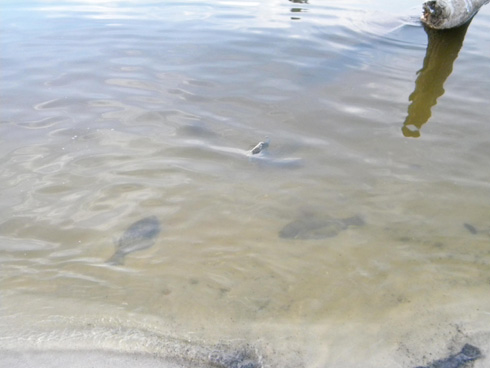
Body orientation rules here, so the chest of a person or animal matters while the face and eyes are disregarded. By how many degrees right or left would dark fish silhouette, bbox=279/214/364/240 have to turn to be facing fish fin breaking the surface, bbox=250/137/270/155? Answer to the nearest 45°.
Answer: approximately 45° to its right

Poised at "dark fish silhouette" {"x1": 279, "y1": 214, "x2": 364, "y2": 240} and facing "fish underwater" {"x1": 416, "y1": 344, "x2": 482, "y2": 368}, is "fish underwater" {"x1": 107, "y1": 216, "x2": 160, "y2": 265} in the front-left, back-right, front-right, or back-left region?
back-right

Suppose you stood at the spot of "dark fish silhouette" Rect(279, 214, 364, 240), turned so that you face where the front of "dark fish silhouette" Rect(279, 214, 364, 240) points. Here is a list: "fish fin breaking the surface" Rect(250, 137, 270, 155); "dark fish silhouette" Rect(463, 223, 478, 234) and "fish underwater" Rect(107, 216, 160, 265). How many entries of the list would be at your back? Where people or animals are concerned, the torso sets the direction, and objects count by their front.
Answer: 1

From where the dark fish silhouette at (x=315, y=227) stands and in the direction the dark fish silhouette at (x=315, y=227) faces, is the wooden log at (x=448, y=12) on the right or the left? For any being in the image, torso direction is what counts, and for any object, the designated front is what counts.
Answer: on its right

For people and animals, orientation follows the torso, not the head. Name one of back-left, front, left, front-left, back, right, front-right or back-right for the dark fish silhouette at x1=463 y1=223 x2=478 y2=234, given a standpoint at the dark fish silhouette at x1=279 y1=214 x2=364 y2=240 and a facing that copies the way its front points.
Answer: back

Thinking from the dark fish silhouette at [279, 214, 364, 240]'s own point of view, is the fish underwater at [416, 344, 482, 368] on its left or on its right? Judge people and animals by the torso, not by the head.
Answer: on its left

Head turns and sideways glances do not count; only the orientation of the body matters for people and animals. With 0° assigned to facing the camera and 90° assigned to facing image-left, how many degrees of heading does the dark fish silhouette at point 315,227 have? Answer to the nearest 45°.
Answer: approximately 90°
